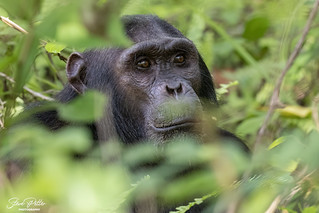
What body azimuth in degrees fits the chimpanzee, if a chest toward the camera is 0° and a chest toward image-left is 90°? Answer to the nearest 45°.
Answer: approximately 315°

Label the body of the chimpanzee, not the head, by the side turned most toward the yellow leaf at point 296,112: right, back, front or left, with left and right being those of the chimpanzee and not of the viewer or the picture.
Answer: left

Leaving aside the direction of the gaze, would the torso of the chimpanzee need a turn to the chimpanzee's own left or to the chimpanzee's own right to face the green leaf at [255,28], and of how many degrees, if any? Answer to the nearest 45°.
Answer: approximately 90° to the chimpanzee's own left

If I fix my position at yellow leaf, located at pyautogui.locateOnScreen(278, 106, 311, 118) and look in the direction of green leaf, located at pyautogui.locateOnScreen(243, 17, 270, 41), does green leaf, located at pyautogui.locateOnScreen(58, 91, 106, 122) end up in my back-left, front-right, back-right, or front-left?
back-left

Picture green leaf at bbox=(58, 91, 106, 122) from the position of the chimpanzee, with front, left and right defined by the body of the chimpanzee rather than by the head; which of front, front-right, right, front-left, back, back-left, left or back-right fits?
front-right
